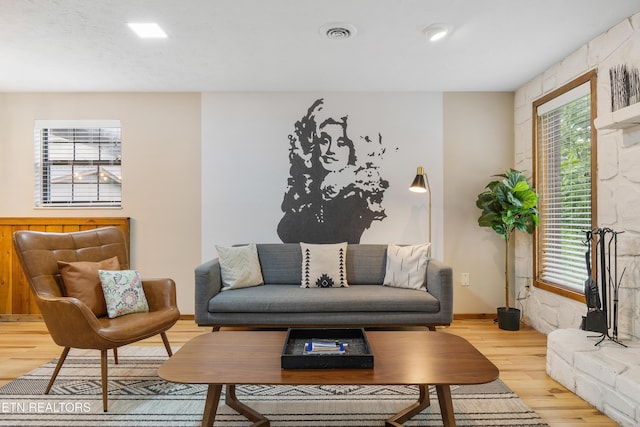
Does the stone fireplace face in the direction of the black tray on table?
yes

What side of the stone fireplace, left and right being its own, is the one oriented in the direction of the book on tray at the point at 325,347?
front

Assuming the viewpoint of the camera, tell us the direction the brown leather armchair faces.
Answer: facing the viewer and to the right of the viewer

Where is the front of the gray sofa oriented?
toward the camera

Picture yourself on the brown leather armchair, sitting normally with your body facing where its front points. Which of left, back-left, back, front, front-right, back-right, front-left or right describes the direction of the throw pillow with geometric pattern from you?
front-left

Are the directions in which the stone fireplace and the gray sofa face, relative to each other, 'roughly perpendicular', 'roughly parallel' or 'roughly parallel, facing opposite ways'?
roughly perpendicular

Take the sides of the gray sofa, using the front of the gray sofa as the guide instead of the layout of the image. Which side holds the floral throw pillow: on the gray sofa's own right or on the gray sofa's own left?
on the gray sofa's own right

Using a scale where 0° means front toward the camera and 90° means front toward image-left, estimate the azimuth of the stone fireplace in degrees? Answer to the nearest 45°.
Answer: approximately 45°

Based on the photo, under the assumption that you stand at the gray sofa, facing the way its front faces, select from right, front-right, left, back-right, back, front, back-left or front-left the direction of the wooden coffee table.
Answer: front

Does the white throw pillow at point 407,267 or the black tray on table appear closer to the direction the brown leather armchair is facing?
the black tray on table

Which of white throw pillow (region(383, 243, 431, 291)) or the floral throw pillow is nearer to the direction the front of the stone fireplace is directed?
the floral throw pillow

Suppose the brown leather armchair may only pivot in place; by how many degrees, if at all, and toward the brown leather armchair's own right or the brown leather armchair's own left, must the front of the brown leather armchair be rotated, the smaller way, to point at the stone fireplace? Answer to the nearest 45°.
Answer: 0° — it already faces it

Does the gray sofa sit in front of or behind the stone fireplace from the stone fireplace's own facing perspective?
in front

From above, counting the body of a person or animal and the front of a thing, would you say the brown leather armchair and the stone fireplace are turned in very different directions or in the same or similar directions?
very different directions

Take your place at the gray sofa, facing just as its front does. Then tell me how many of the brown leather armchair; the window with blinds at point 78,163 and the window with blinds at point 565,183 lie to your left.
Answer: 1

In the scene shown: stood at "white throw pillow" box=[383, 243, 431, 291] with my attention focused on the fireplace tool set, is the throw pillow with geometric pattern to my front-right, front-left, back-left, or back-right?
back-right

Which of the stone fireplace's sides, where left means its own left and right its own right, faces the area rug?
front

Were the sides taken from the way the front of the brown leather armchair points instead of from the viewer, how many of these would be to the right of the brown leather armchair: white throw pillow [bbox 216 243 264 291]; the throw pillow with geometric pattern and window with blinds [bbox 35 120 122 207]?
0
